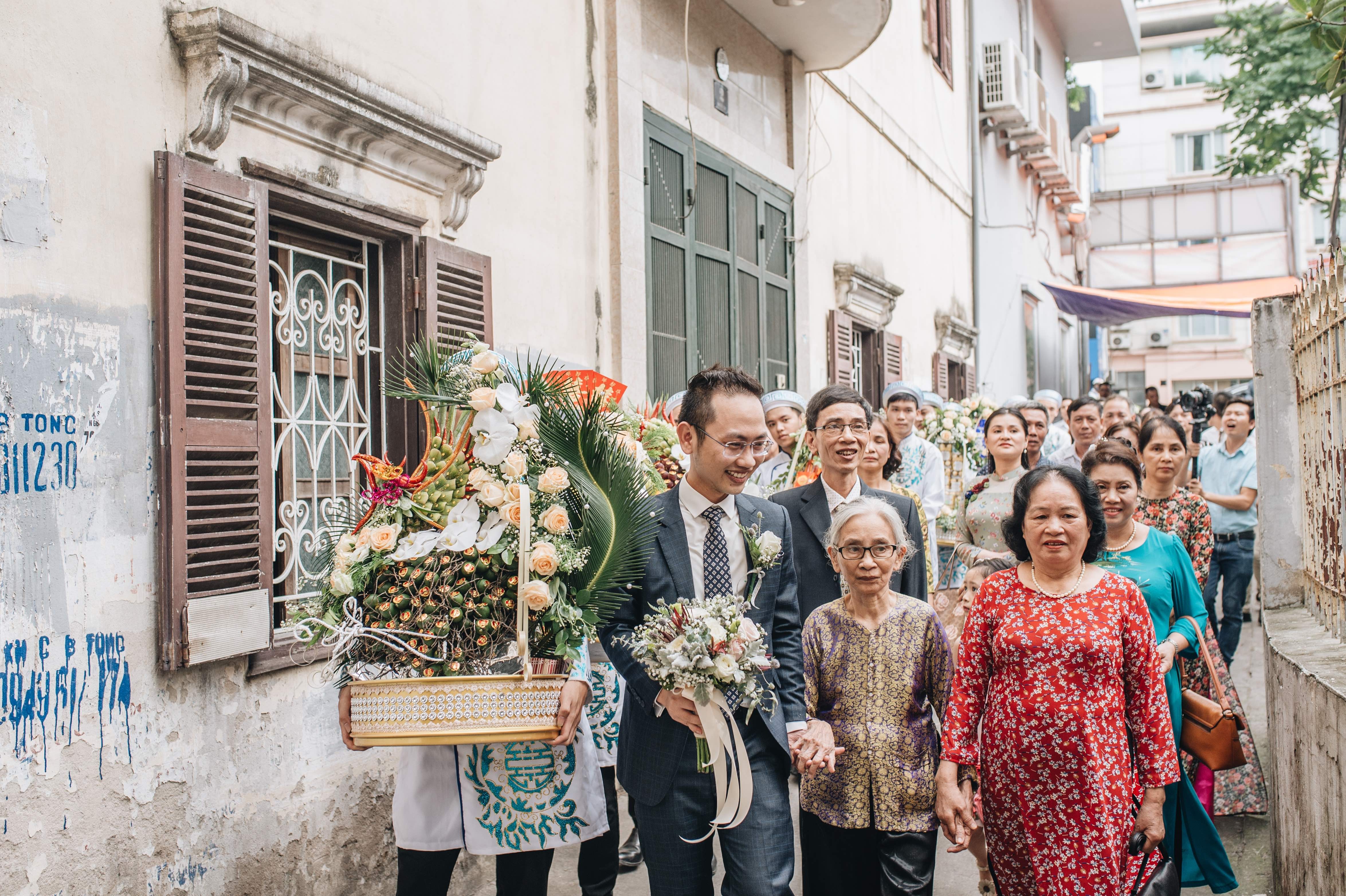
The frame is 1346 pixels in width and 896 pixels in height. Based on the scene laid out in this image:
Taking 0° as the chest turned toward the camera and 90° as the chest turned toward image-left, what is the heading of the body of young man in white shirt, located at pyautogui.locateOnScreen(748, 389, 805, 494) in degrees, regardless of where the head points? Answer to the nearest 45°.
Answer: approximately 0°

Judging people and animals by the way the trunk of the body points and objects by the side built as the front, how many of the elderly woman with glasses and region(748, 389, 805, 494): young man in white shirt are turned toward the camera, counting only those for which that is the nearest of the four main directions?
2

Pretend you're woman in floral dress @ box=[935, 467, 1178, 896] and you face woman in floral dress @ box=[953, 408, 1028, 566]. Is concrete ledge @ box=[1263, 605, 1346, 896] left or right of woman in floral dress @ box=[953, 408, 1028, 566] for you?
right

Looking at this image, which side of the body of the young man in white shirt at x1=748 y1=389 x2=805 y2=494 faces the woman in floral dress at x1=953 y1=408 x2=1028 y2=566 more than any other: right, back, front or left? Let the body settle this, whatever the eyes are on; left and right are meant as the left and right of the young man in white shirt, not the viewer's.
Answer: left

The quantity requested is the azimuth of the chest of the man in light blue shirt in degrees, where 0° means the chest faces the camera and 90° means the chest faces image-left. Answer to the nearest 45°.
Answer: approximately 45°

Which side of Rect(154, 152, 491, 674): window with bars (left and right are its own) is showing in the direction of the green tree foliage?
left
